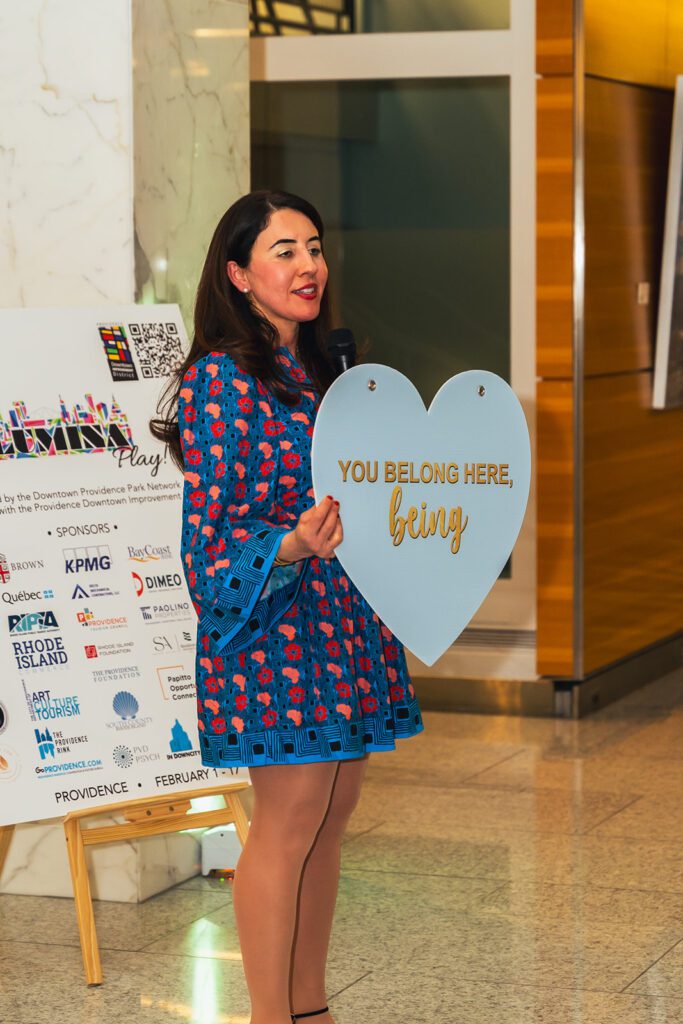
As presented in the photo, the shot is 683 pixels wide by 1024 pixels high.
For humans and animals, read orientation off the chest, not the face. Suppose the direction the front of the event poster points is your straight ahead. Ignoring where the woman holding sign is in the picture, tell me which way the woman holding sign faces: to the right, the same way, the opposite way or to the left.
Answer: the same way

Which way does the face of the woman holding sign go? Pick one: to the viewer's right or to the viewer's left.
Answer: to the viewer's right

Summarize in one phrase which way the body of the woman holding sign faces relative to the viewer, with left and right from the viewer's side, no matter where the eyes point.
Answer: facing the viewer and to the right of the viewer
